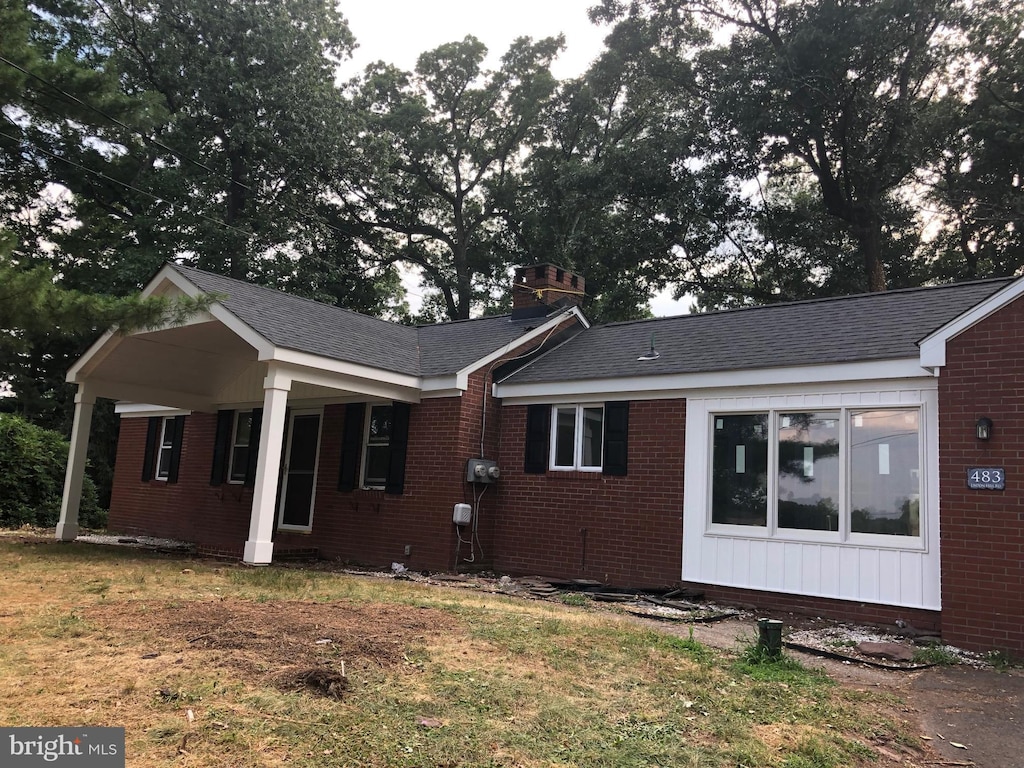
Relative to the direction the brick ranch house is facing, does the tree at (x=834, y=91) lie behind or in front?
behind

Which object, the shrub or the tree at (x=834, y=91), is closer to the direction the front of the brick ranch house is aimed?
the shrub

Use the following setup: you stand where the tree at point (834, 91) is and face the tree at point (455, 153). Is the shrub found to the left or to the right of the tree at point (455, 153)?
left

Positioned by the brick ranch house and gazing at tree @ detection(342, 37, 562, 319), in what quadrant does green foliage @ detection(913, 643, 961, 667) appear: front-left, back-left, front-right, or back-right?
back-right

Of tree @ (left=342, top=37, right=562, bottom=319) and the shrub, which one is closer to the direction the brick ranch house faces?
the shrub

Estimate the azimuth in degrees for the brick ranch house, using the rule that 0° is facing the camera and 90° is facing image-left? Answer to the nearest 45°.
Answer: approximately 45°

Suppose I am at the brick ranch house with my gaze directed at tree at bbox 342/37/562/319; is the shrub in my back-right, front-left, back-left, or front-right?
front-left

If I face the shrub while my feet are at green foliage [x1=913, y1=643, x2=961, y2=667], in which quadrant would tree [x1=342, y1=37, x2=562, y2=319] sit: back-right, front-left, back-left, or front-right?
front-right

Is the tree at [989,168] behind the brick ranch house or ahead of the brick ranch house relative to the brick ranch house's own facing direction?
behind

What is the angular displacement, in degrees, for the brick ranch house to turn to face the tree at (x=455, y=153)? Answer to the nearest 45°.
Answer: approximately 135° to its right

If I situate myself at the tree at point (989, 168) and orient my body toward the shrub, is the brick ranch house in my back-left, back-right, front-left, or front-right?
front-left

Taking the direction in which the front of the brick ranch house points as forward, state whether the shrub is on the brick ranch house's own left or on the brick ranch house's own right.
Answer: on the brick ranch house's own right

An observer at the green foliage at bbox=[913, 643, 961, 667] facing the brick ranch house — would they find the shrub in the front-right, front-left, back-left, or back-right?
front-left
